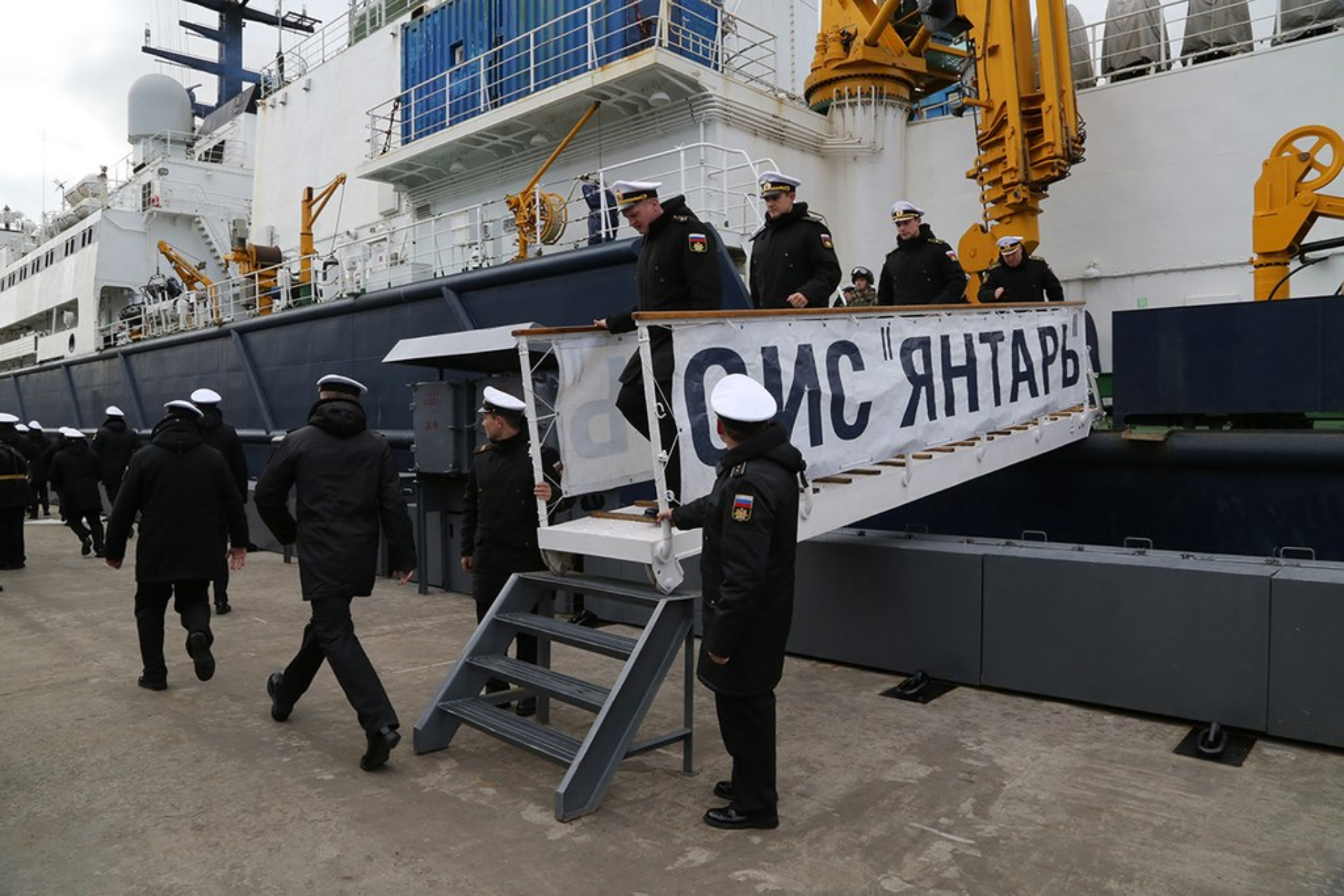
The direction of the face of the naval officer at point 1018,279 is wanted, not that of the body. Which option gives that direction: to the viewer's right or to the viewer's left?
to the viewer's left

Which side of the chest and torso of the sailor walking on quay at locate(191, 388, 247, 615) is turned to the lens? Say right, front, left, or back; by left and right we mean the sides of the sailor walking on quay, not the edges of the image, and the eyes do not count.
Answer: back

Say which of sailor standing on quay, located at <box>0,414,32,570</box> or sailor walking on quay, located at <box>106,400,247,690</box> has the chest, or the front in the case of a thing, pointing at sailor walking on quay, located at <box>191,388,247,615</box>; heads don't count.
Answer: sailor walking on quay, located at <box>106,400,247,690</box>

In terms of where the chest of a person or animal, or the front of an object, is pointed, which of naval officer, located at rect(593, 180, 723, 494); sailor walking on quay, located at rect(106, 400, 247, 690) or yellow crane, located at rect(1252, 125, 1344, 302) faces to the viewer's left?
the naval officer

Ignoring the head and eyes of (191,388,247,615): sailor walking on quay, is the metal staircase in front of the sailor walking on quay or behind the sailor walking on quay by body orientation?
behind

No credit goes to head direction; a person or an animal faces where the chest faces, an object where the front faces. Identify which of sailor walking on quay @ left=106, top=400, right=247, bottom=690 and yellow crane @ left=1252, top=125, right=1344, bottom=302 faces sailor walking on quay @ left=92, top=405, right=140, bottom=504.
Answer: sailor walking on quay @ left=106, top=400, right=247, bottom=690

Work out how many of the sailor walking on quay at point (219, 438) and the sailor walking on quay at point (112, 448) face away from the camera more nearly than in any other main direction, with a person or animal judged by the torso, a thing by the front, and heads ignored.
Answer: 2

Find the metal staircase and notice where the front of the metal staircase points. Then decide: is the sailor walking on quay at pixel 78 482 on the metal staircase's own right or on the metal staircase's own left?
on the metal staircase's own right
